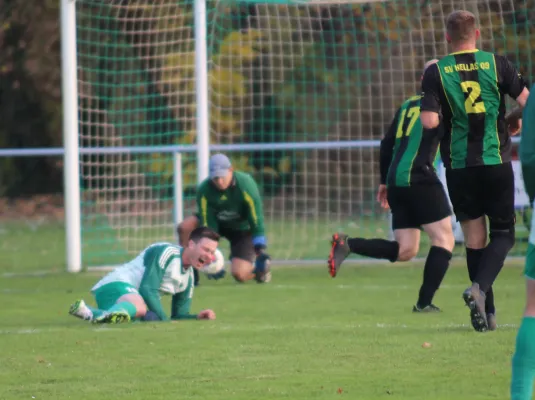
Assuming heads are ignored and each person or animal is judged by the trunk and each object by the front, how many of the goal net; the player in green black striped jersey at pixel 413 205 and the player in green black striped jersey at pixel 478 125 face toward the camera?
1

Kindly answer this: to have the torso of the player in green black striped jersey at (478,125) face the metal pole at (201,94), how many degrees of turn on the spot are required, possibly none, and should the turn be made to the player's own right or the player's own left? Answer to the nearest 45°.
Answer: approximately 45° to the player's own left

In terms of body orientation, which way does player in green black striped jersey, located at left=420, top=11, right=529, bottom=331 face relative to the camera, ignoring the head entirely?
away from the camera

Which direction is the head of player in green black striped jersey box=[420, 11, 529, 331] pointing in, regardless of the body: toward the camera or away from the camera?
away from the camera

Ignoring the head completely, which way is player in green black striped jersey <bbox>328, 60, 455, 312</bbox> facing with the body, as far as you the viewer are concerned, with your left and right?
facing away from the viewer and to the right of the viewer

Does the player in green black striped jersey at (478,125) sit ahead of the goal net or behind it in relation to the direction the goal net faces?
ahead

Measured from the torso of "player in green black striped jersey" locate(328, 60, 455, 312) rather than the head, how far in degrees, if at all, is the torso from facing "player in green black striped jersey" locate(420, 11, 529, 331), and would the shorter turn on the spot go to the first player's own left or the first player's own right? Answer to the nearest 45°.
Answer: approximately 135° to the first player's own right

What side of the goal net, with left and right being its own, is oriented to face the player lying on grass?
front

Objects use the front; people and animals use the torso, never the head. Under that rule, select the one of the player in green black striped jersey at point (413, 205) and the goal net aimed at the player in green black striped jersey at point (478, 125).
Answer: the goal net

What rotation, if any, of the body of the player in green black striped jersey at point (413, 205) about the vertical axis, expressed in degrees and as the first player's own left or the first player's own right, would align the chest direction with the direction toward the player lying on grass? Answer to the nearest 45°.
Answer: approximately 135° to the first player's own left

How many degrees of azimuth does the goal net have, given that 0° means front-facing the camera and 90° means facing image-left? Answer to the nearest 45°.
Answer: approximately 0°
